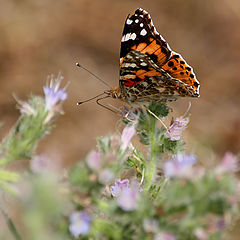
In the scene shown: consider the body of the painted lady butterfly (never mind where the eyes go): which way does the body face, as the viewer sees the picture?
to the viewer's left

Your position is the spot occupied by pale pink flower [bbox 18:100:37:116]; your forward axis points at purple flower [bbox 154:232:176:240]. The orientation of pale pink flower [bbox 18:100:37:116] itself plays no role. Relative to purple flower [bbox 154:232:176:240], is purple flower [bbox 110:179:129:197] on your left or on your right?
left
